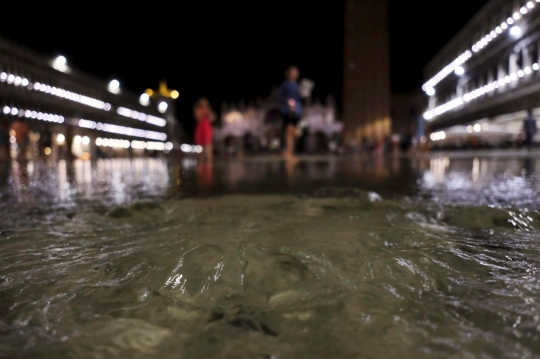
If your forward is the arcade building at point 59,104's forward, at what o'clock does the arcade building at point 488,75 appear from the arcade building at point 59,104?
the arcade building at point 488,75 is roughly at 12 o'clock from the arcade building at point 59,104.

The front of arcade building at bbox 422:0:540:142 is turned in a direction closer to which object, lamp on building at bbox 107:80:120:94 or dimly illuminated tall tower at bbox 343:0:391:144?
the lamp on building

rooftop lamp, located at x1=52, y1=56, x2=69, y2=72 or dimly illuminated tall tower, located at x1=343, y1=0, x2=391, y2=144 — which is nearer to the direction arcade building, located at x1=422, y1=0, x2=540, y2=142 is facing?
the rooftop lamp

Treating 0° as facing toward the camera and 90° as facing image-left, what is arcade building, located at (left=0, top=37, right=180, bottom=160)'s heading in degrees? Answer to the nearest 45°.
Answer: approximately 315°

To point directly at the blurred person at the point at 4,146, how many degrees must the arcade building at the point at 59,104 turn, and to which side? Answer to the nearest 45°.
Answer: approximately 45° to its right

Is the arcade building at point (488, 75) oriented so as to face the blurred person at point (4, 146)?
yes

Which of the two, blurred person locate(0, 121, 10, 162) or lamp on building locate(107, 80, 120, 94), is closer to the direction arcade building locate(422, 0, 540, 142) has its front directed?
the blurred person
